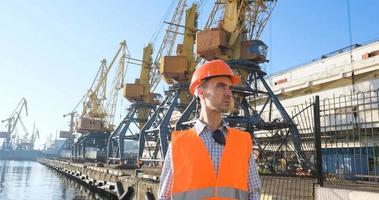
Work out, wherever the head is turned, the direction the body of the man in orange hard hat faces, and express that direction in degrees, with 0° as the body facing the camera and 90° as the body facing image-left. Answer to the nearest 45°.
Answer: approximately 0°

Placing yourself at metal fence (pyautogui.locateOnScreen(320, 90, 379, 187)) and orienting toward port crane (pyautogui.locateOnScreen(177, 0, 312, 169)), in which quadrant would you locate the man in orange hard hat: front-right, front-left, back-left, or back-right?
back-left

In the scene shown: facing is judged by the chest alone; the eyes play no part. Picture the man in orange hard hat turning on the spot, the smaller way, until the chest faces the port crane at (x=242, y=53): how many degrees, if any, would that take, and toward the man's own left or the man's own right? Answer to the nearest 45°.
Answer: approximately 180°

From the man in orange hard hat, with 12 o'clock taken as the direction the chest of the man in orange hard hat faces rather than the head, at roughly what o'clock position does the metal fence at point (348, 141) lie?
The metal fence is roughly at 7 o'clock from the man in orange hard hat.

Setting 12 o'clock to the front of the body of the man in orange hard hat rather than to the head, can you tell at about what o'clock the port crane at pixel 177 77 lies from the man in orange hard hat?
The port crane is roughly at 6 o'clock from the man in orange hard hat.
